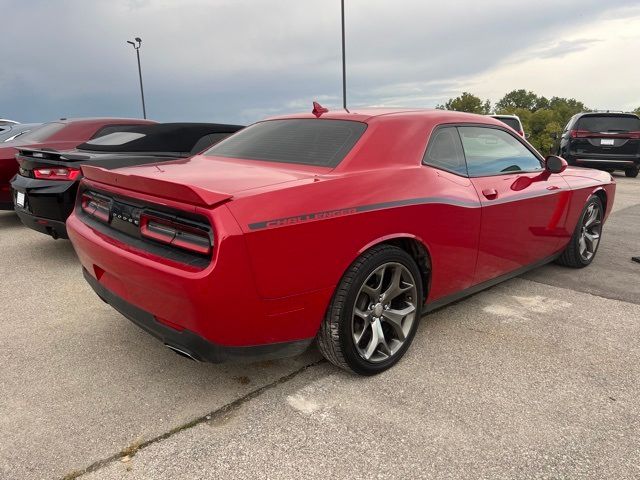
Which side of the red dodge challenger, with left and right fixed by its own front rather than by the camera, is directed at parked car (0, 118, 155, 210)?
left

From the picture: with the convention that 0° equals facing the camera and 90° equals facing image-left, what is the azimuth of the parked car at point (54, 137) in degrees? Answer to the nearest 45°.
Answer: approximately 225°

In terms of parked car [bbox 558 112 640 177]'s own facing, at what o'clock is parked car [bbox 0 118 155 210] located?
parked car [bbox 0 118 155 210] is roughly at 7 o'clock from parked car [bbox 558 112 640 177].

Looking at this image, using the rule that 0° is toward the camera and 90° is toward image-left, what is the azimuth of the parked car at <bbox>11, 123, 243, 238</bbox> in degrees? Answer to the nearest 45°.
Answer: approximately 225°

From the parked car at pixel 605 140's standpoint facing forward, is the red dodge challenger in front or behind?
behind

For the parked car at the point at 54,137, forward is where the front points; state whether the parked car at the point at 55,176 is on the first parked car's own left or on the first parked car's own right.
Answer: on the first parked car's own right

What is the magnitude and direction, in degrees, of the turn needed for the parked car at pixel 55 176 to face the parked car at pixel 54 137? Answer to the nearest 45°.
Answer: approximately 45° to its left

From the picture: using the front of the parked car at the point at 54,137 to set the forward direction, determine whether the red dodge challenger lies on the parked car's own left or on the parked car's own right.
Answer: on the parked car's own right

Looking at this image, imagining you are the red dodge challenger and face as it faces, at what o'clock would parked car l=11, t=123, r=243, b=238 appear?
The parked car is roughly at 9 o'clock from the red dodge challenger.

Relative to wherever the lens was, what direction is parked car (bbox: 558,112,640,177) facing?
facing away from the viewer

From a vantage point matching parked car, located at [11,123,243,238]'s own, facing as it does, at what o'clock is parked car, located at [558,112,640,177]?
parked car, located at [558,112,640,177] is roughly at 1 o'clock from parked car, located at [11,123,243,238].
